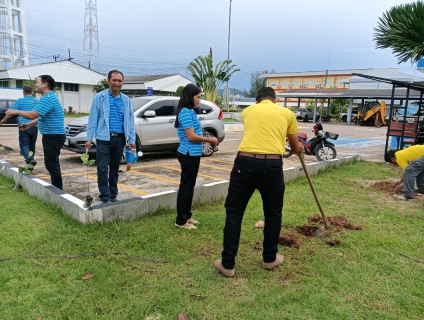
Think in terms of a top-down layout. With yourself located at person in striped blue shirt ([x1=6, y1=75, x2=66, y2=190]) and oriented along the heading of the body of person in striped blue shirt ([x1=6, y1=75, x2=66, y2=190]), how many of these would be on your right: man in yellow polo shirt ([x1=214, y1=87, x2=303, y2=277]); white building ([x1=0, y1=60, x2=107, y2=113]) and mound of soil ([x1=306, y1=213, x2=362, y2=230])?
1

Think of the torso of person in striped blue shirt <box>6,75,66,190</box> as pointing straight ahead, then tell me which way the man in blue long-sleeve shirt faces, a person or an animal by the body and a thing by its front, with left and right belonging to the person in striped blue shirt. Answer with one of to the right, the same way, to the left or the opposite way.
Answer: to the left

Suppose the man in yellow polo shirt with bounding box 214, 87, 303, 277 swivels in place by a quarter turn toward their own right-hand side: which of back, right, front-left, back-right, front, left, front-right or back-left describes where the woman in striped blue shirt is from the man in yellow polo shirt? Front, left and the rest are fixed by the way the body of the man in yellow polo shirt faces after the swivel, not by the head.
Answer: back-left

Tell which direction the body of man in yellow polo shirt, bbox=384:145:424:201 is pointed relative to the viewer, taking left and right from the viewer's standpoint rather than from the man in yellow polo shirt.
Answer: facing to the left of the viewer

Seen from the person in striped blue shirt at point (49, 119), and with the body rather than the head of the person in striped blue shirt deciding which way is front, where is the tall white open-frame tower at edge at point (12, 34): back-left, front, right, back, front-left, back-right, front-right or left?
right

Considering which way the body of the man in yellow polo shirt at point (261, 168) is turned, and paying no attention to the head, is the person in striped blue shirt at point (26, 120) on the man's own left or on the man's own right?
on the man's own left

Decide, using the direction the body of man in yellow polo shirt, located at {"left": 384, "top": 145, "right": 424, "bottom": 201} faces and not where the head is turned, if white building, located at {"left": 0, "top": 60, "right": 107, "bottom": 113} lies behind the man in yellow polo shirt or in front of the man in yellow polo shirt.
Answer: in front

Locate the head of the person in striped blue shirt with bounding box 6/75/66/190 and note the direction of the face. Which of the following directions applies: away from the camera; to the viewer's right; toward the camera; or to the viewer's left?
to the viewer's left

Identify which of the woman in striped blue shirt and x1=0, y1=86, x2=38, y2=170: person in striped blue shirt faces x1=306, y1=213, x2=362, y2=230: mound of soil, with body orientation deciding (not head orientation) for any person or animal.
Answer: the woman in striped blue shirt

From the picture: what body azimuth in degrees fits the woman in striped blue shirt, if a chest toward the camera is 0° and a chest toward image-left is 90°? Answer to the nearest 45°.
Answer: approximately 270°

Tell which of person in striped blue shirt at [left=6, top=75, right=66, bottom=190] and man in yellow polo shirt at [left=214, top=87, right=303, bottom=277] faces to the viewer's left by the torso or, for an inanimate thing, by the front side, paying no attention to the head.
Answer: the person in striped blue shirt

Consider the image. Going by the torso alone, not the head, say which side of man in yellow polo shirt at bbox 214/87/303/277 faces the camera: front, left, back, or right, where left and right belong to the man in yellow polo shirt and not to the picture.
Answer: back

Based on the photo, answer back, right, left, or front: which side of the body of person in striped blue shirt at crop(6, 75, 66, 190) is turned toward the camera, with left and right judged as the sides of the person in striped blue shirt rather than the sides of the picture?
left
